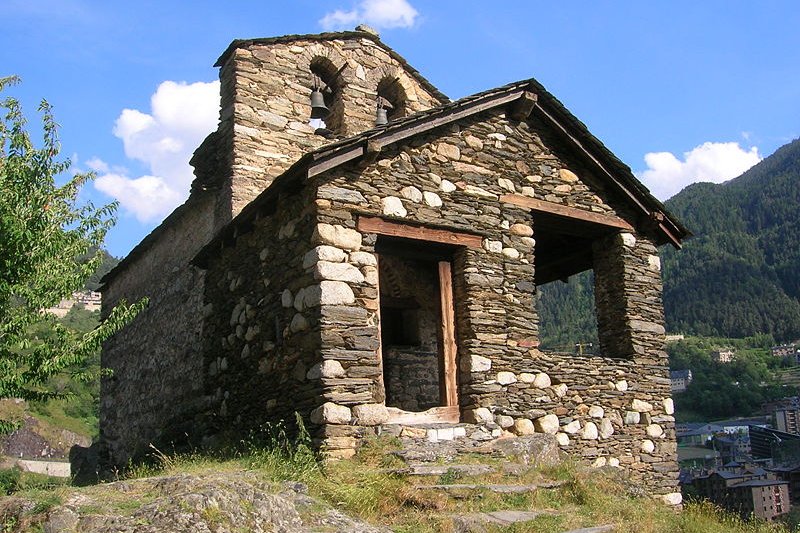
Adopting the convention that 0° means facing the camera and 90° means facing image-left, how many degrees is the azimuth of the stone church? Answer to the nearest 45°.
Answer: approximately 315°

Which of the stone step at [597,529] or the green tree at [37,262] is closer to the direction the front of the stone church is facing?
the stone step

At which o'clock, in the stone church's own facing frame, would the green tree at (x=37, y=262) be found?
The green tree is roughly at 4 o'clock from the stone church.

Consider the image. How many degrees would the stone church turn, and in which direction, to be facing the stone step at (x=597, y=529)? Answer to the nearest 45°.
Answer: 0° — it already faces it
